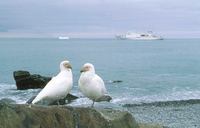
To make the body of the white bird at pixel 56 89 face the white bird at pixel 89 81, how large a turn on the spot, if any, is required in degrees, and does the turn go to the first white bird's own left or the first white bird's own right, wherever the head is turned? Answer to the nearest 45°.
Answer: approximately 45° to the first white bird's own left

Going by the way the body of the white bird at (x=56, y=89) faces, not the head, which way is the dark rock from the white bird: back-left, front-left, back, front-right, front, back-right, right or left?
left

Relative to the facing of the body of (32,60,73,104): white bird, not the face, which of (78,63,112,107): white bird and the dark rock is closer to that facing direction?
the white bird

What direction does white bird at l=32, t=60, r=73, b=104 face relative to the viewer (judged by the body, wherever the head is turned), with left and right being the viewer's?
facing to the right of the viewer
